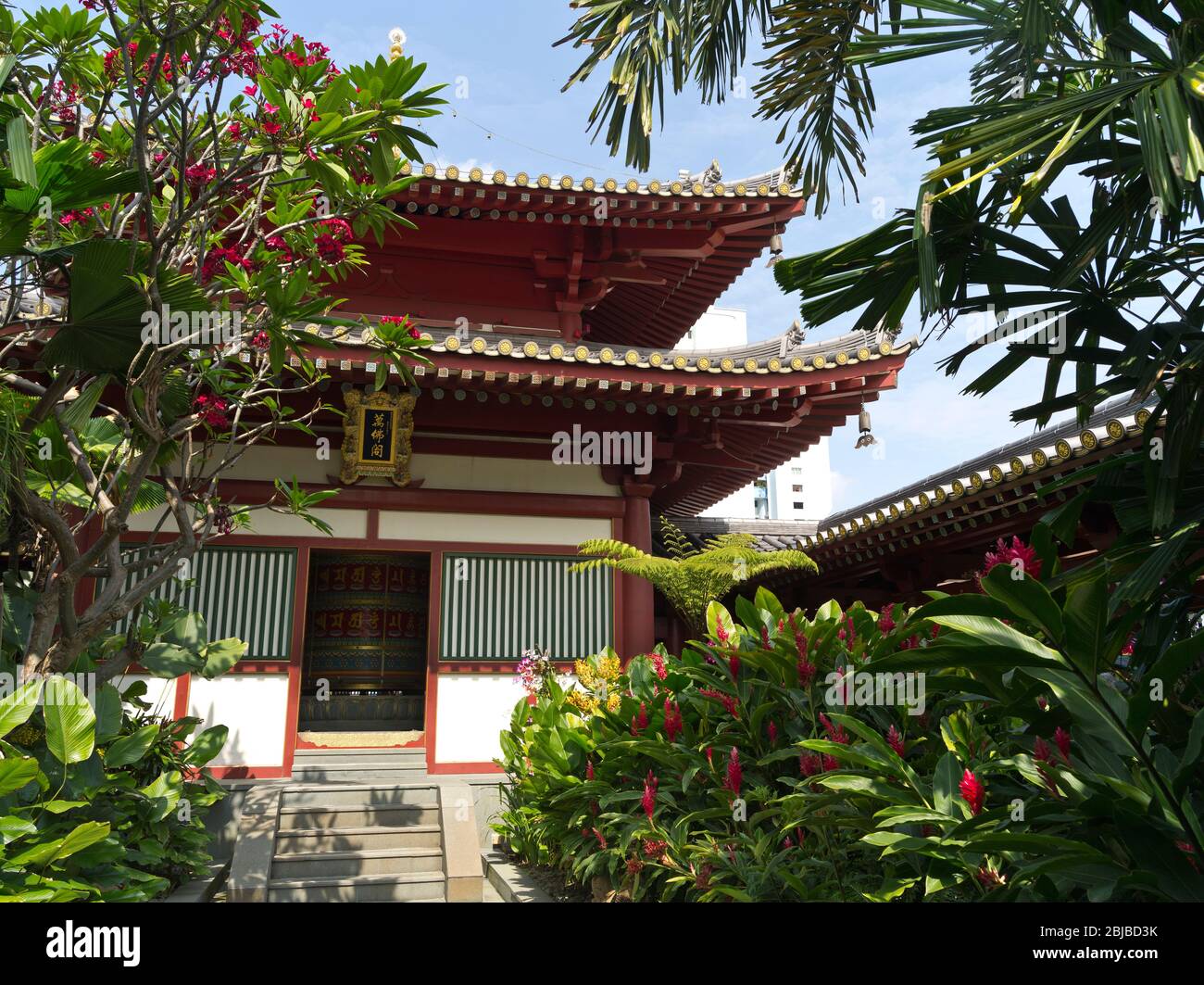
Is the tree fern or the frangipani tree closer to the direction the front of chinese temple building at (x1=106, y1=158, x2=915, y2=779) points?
the frangipani tree

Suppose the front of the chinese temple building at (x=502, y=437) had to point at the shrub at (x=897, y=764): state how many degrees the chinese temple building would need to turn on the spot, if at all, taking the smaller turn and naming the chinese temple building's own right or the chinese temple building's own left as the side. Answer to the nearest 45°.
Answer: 0° — it already faces it

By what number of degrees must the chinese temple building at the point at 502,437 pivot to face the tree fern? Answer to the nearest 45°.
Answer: approximately 45° to its left

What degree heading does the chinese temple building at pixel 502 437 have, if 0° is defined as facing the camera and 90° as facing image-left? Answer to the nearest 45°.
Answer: approximately 0°

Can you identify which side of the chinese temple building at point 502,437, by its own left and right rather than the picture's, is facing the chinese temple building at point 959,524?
left

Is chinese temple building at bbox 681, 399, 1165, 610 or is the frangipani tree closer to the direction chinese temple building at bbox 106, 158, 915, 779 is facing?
the frangipani tree
